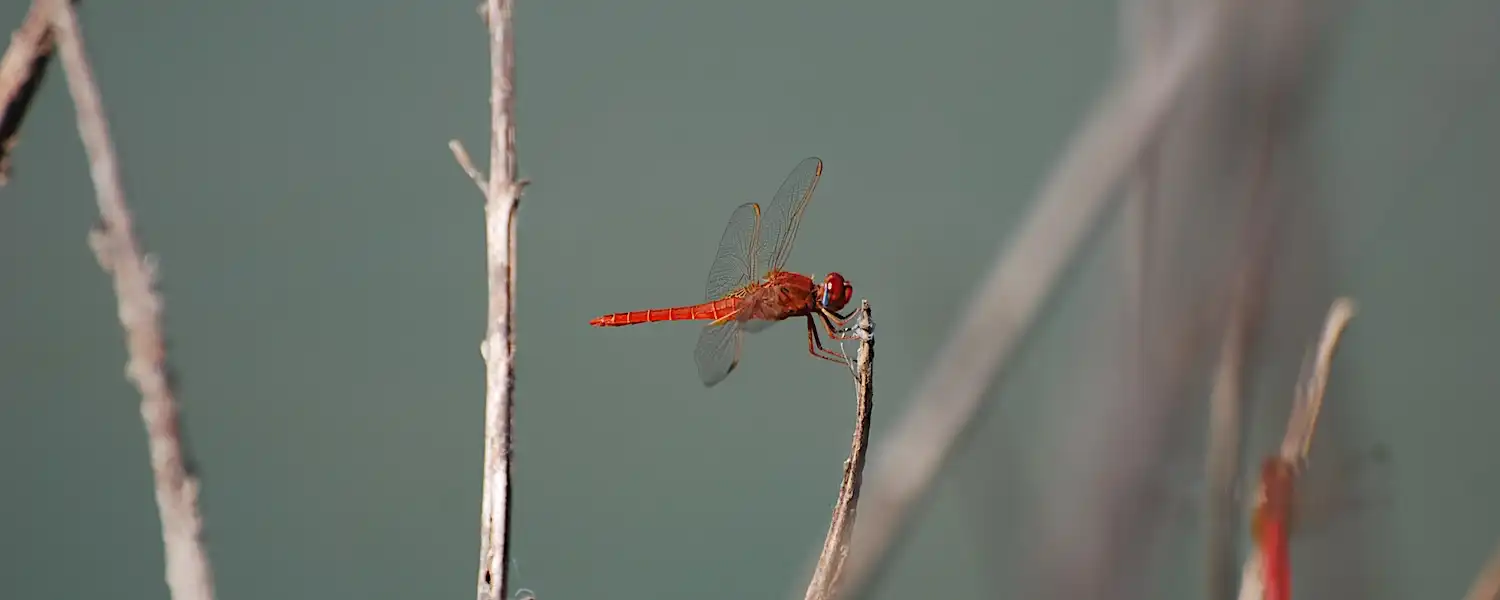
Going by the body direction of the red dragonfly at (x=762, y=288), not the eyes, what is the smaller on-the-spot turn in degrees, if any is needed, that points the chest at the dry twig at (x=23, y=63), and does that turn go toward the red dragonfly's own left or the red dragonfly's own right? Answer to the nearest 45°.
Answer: approximately 135° to the red dragonfly's own right

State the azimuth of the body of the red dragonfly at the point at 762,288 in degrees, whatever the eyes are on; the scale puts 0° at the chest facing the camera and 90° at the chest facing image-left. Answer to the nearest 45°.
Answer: approximately 270°

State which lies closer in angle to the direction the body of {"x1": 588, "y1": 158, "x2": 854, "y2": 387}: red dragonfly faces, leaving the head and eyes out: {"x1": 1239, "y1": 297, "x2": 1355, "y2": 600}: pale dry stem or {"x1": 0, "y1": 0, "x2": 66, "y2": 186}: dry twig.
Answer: the pale dry stem

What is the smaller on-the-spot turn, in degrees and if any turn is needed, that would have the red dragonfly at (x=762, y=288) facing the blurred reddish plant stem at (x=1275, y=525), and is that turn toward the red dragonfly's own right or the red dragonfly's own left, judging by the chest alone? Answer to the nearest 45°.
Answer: approximately 45° to the red dragonfly's own right
